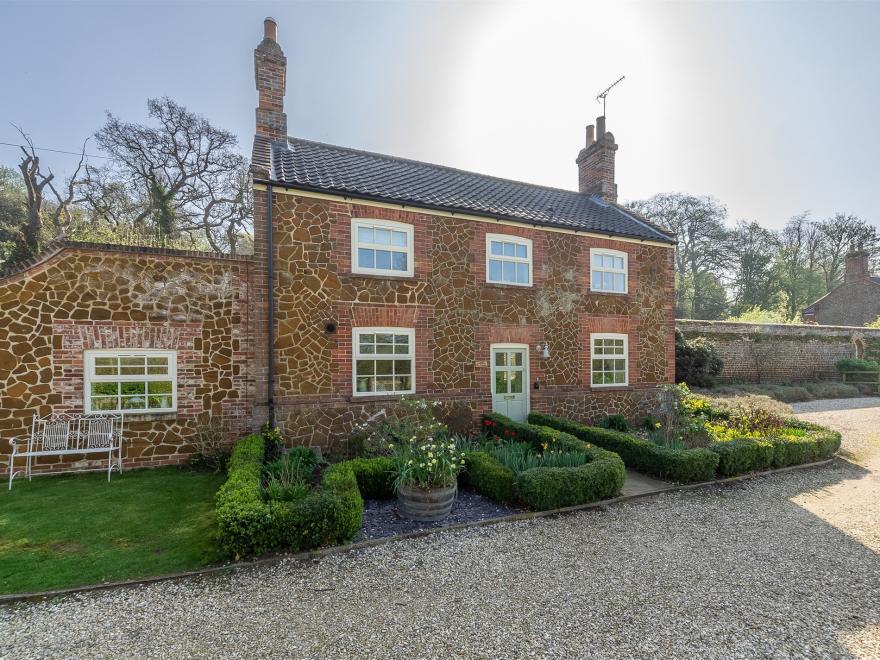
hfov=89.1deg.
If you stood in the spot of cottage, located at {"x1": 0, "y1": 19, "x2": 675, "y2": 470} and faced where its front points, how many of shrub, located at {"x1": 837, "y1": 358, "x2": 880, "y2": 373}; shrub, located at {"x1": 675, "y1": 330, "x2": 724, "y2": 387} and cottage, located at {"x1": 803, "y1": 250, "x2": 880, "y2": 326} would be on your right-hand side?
0

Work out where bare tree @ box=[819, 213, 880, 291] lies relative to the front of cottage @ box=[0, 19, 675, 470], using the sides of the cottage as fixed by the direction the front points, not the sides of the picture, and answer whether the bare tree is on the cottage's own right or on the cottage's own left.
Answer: on the cottage's own left

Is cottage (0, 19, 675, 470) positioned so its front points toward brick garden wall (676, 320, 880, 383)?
no

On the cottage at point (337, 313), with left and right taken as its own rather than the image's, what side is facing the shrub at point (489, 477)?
front

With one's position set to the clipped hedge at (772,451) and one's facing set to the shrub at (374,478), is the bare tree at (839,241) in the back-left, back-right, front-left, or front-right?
back-right

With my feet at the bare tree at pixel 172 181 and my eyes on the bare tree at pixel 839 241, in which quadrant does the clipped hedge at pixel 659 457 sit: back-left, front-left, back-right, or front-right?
front-right

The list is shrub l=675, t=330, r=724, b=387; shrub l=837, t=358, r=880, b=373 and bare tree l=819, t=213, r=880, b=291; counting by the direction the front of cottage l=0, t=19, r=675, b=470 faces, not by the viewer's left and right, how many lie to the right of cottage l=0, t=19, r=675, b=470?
0

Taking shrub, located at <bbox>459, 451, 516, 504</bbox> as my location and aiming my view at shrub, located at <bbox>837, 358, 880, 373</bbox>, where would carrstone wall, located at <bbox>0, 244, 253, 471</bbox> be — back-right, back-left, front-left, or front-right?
back-left

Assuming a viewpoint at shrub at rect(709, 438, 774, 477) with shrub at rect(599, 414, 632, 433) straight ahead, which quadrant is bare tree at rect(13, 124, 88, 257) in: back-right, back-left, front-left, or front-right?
front-left

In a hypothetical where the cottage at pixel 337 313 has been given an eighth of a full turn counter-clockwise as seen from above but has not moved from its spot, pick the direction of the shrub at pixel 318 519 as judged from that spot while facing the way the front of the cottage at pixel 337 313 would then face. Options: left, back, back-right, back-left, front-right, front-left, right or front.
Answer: right

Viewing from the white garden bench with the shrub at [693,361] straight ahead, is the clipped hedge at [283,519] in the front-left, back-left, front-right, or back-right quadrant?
front-right

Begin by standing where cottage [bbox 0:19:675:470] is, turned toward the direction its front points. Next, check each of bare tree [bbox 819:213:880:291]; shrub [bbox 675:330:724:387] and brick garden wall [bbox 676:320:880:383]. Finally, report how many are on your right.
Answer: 0

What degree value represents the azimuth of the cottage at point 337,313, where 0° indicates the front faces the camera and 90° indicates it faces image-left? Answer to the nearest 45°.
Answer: approximately 315°

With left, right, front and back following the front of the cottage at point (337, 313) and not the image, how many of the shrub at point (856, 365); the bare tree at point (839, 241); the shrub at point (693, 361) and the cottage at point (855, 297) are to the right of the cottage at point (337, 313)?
0

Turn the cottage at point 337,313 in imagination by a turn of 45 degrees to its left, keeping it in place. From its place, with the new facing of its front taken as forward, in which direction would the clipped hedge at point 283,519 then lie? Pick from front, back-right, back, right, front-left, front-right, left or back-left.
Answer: right

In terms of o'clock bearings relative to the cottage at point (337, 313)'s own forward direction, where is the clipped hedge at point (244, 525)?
The clipped hedge is roughly at 2 o'clock from the cottage.

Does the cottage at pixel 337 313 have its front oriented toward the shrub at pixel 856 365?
no

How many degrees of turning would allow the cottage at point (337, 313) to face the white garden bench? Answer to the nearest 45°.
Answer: approximately 135° to its right

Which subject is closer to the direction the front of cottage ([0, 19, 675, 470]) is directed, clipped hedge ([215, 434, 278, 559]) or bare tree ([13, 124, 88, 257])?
the clipped hedge
